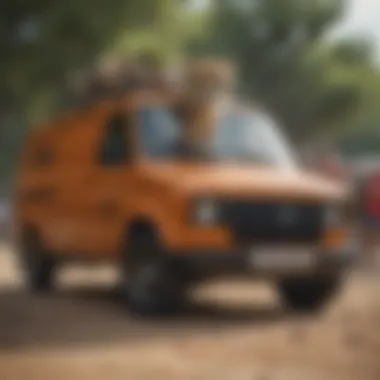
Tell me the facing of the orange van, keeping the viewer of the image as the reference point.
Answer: facing the viewer and to the right of the viewer

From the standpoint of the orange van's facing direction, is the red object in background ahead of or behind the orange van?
ahead
